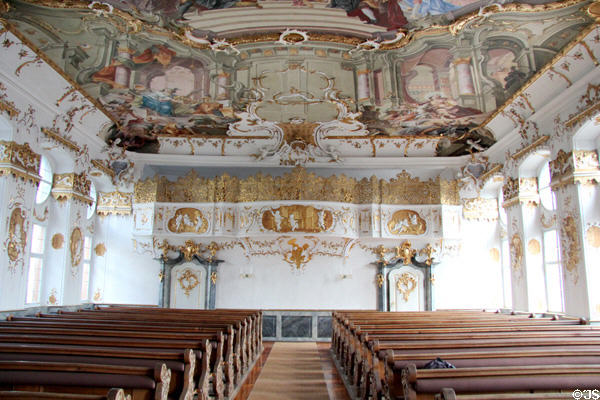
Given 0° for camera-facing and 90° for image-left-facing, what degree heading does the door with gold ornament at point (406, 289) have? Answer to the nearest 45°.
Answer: approximately 0°

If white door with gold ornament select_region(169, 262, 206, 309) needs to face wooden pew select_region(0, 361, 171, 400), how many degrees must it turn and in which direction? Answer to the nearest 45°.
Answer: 0° — it already faces it

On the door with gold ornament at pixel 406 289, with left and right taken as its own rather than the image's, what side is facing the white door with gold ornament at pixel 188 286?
right
